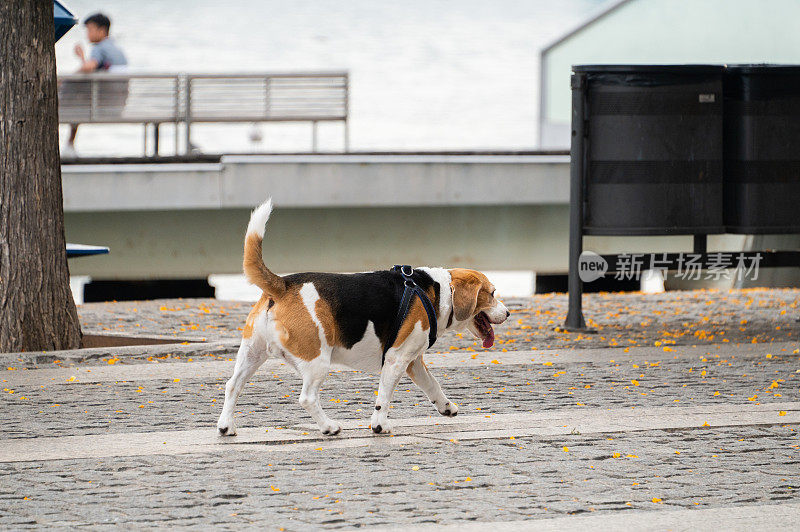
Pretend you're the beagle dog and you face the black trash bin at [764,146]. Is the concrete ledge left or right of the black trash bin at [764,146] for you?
left

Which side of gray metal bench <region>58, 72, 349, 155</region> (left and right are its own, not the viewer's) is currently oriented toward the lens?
back

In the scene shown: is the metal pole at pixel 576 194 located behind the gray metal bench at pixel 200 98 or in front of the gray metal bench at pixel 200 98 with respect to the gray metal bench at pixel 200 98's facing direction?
behind

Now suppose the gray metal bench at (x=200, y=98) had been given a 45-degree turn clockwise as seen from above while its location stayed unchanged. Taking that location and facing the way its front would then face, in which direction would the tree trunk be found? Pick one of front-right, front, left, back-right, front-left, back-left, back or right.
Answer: back-right

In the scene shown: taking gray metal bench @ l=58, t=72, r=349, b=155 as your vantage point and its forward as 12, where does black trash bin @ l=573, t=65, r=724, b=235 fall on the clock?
The black trash bin is roughly at 5 o'clock from the gray metal bench.

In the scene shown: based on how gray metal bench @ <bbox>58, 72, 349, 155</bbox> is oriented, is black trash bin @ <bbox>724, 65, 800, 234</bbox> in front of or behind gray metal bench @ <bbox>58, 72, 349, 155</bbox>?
behind

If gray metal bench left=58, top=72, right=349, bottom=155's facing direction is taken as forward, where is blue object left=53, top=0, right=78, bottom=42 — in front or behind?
behind
